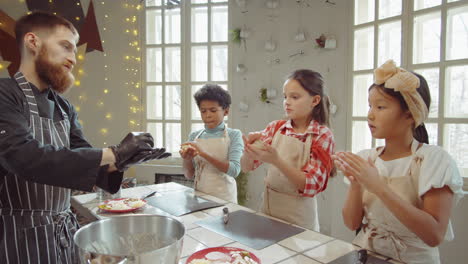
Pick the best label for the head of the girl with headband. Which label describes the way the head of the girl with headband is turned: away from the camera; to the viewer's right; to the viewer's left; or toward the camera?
to the viewer's left

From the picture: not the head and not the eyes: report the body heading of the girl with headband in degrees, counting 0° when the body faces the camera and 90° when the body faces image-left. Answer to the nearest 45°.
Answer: approximately 45°

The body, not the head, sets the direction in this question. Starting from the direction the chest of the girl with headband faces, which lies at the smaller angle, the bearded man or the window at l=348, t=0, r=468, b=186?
the bearded man

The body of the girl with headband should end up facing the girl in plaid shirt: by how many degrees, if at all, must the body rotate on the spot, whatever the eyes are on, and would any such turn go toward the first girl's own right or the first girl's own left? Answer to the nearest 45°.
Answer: approximately 90° to the first girl's own right

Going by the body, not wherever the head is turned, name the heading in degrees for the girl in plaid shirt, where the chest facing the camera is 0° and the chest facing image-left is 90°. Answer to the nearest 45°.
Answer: approximately 45°

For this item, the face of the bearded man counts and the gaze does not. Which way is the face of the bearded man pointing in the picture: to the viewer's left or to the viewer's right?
to the viewer's right

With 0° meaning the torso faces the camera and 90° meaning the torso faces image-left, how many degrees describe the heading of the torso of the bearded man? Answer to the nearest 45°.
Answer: approximately 315°

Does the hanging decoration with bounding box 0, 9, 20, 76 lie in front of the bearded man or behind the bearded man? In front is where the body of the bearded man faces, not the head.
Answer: behind

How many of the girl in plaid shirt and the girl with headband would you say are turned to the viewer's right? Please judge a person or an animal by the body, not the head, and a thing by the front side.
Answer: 0
